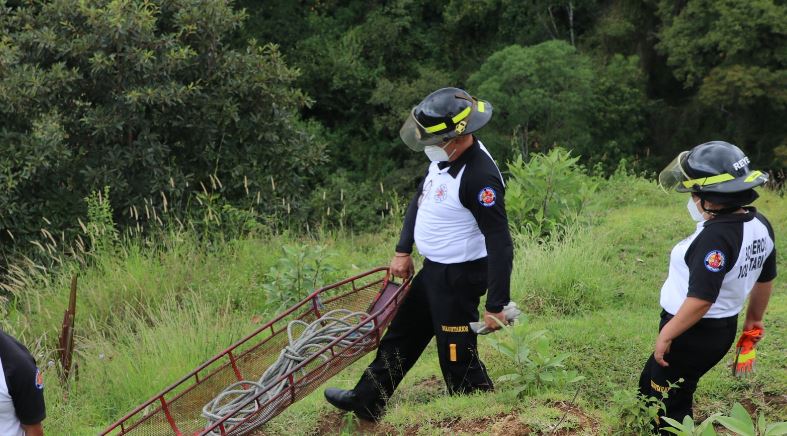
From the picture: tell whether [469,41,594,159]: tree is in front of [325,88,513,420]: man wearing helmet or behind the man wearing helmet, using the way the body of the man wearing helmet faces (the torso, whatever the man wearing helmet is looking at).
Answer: behind

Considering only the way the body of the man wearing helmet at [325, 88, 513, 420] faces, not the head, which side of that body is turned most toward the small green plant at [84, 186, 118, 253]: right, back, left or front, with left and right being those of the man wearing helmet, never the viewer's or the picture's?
right

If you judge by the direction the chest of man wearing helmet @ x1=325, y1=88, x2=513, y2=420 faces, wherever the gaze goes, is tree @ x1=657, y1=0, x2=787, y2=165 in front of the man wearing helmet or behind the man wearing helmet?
behind

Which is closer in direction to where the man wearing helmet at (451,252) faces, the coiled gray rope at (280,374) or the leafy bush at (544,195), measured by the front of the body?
the coiled gray rope

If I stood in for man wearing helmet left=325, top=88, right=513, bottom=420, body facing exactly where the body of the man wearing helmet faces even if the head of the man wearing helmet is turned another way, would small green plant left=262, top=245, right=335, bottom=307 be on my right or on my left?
on my right

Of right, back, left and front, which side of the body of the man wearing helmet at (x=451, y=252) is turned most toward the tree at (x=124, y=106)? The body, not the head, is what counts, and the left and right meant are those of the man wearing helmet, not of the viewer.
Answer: right

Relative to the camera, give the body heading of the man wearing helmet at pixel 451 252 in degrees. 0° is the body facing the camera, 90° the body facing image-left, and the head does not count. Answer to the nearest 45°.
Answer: approximately 45°
